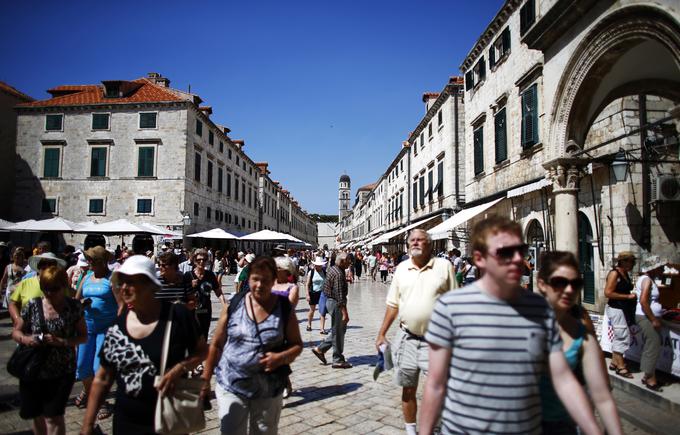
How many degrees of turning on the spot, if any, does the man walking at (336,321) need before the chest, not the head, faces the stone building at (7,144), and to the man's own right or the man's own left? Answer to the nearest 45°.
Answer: approximately 135° to the man's own left

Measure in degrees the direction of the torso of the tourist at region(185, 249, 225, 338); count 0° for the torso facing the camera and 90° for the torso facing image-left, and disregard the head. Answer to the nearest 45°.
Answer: approximately 0°

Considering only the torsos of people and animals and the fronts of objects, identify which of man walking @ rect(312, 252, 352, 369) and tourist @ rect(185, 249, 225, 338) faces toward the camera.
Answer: the tourist

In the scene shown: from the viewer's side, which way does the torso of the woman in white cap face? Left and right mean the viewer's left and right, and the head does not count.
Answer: facing the viewer and to the left of the viewer

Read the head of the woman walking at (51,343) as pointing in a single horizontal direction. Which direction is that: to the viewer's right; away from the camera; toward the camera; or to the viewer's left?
toward the camera

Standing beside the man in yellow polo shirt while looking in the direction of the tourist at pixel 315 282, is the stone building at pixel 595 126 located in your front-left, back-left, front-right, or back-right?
front-right

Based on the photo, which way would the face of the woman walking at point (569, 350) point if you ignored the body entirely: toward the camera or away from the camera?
toward the camera

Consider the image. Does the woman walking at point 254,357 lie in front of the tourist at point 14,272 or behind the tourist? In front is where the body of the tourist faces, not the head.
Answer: in front

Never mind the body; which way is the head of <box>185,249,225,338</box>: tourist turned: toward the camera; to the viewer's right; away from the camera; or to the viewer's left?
toward the camera

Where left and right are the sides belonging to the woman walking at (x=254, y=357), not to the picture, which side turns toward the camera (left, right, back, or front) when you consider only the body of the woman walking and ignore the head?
front

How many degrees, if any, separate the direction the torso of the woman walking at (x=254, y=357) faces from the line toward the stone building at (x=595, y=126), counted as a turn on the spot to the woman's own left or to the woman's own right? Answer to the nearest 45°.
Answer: approximately 135° to the woman's own left

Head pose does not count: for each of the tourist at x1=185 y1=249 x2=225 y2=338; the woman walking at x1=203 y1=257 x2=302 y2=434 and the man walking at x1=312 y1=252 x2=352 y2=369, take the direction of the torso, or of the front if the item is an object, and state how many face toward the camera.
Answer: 2
